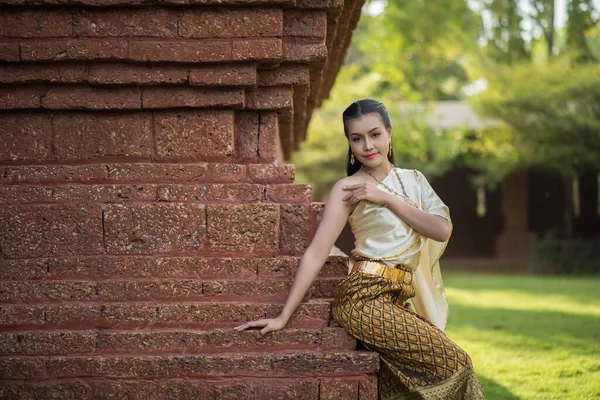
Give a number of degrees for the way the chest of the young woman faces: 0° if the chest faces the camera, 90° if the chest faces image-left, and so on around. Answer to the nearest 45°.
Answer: approximately 315°
